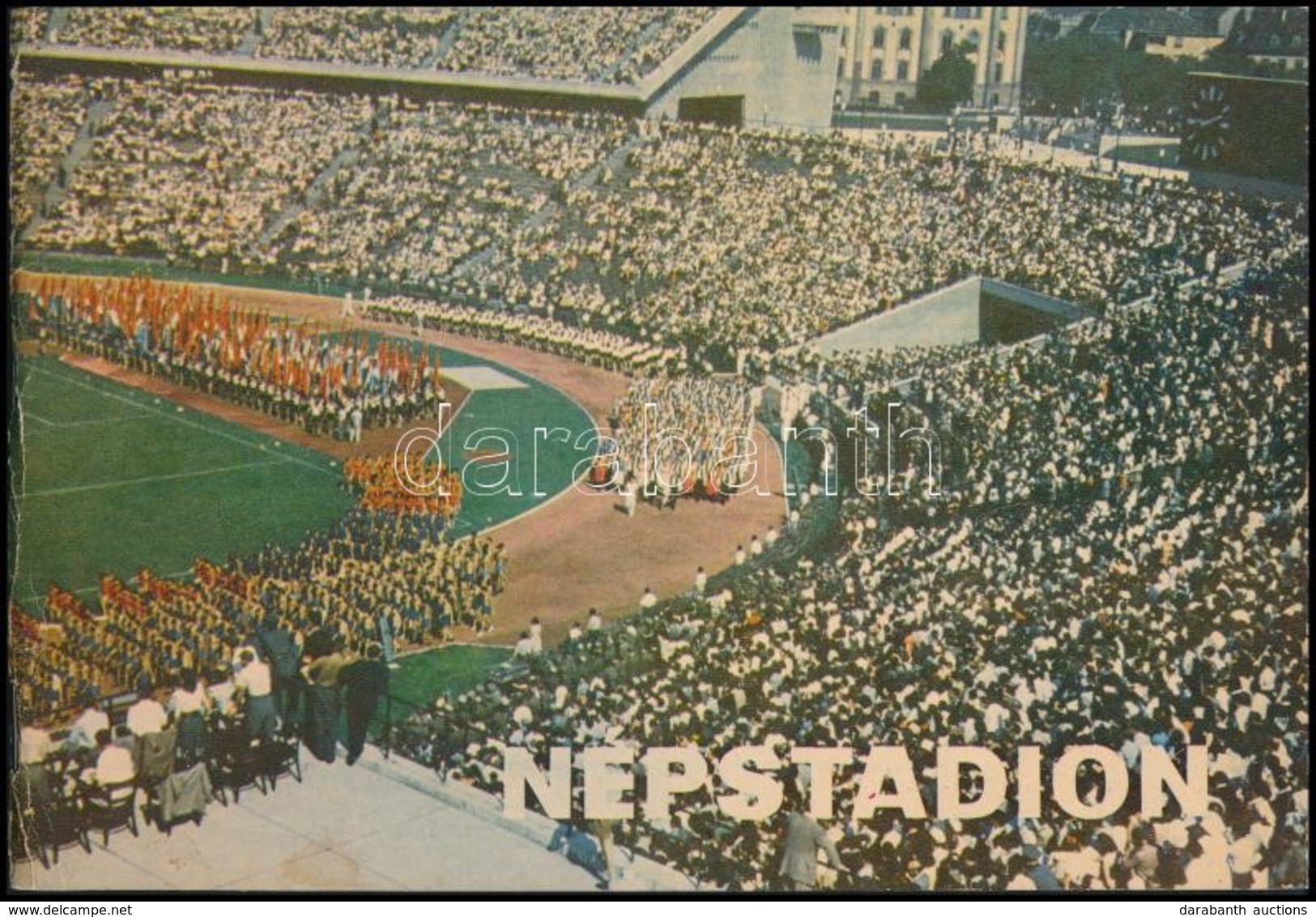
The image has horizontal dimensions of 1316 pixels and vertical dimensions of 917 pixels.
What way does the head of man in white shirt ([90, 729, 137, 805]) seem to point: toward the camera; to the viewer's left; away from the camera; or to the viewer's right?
away from the camera

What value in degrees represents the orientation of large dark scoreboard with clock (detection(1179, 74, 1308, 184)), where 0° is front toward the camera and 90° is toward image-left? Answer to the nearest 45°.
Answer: approximately 45°

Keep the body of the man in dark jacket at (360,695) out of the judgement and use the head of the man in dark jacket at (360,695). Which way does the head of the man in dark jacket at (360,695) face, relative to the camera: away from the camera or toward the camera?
away from the camera

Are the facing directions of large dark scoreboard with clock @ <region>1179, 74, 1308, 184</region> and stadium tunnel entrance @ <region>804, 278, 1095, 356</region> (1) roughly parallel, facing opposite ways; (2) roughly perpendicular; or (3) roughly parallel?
roughly perpendicular
